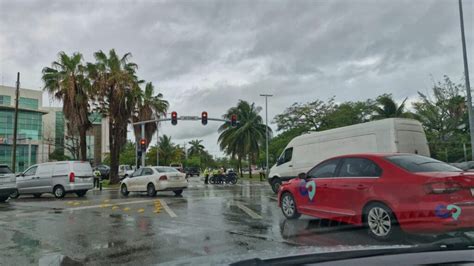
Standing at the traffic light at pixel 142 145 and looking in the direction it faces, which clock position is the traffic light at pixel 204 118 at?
the traffic light at pixel 204 118 is roughly at 9 o'clock from the traffic light at pixel 142 145.

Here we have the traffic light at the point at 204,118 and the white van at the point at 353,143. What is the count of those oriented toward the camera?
1

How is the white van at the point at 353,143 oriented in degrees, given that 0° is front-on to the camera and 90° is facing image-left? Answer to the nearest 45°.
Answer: approximately 135°

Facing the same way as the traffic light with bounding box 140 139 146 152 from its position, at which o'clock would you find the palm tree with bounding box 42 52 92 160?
The palm tree is roughly at 3 o'clock from the traffic light.

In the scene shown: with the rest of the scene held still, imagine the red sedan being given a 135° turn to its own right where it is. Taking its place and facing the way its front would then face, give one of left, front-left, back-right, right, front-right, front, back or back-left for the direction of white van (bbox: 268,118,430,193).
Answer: left

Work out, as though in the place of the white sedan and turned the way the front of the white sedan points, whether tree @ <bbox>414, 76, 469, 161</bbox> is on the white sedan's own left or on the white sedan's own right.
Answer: on the white sedan's own right

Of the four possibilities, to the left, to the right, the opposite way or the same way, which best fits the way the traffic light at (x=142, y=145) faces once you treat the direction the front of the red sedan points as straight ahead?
the opposite way

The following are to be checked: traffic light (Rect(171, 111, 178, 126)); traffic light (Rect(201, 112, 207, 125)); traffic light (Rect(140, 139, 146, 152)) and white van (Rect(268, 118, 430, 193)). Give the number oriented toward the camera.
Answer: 3

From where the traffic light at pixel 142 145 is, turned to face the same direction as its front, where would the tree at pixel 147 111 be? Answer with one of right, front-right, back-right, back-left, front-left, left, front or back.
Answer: back

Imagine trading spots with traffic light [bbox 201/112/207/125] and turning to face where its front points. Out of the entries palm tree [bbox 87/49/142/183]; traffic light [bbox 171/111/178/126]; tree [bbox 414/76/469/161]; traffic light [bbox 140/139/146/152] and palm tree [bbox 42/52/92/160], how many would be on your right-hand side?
4

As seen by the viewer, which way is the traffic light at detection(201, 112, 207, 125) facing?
toward the camera

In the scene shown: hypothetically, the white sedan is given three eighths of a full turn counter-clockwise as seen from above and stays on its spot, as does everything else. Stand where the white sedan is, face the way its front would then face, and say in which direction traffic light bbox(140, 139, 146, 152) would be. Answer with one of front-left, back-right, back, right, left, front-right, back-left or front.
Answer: back

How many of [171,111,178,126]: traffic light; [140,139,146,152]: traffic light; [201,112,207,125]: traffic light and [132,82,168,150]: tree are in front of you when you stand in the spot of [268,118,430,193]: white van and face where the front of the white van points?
4

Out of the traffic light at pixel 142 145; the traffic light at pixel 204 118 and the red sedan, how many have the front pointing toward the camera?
2

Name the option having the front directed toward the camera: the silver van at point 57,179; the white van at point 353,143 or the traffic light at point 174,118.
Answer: the traffic light

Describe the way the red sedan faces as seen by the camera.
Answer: facing away from the viewer and to the left of the viewer

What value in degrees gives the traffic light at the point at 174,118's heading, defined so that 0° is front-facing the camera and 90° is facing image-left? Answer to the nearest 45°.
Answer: approximately 0°

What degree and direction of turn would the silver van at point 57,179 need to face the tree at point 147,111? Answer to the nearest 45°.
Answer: approximately 90° to its right

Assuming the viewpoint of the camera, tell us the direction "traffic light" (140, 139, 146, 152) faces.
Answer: facing the viewer

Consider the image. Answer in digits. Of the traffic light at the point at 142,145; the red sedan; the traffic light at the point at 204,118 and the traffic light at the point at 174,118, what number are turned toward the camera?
3

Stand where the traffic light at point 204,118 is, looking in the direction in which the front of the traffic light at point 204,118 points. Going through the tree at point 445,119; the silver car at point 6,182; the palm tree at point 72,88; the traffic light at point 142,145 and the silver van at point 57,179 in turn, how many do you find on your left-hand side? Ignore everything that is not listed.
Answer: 1

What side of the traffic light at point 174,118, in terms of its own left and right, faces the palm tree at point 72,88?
right

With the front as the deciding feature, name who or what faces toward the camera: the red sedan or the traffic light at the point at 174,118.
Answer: the traffic light

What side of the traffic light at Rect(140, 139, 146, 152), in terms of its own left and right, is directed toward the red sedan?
front

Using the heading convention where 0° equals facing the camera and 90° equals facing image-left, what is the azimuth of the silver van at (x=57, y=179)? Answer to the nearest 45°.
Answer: approximately 135°

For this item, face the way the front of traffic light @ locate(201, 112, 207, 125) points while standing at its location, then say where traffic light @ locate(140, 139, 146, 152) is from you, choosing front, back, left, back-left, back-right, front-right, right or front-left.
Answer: right

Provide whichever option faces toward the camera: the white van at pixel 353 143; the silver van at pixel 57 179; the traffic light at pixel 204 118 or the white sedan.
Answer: the traffic light
